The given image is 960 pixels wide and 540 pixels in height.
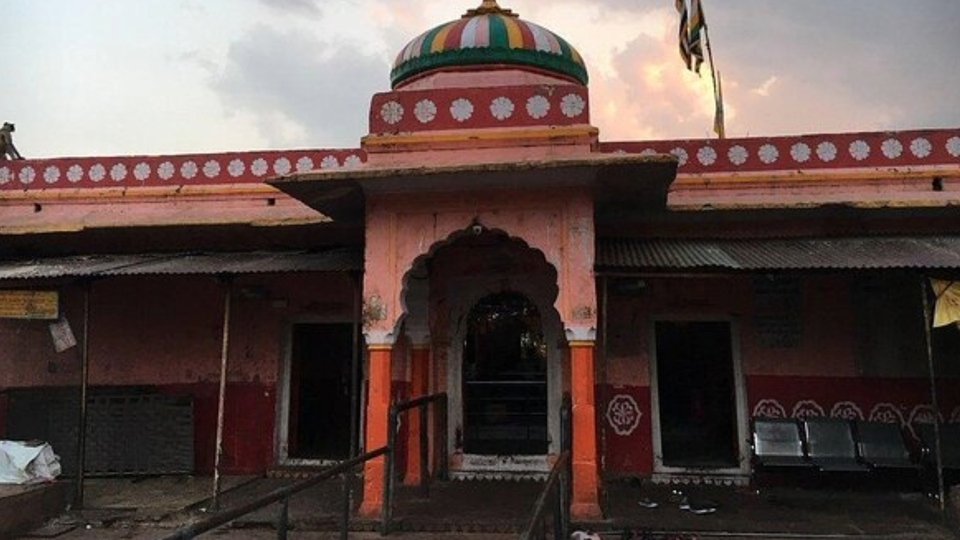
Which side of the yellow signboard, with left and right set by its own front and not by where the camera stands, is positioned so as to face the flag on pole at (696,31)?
left

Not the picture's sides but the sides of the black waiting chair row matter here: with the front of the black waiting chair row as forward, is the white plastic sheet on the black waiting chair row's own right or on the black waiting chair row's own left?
on the black waiting chair row's own right

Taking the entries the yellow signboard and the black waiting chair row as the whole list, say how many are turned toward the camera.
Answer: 2

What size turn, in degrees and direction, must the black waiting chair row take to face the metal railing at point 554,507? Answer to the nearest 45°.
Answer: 0° — it already faces it

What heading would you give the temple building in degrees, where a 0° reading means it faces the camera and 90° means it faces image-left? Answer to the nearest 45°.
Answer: approximately 0°
